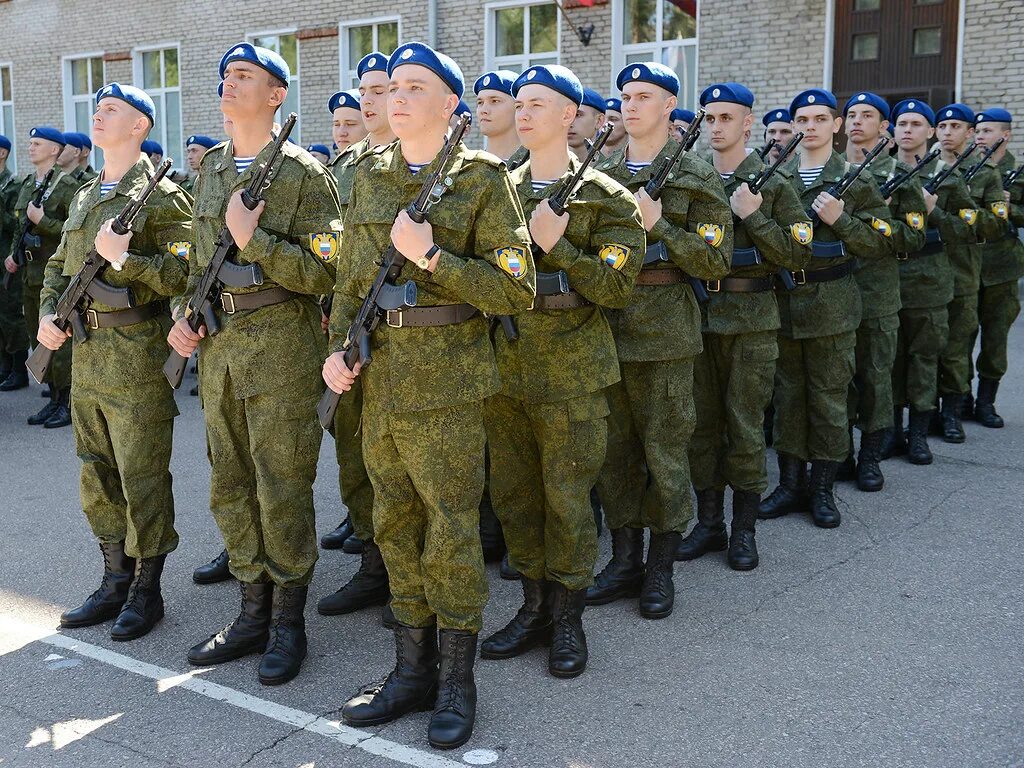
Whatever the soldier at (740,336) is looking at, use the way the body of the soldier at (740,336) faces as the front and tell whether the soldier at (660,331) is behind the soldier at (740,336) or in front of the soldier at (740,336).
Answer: in front

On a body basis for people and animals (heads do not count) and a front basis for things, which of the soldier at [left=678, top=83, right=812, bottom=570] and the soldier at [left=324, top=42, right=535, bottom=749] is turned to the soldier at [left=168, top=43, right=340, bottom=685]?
the soldier at [left=678, top=83, right=812, bottom=570]

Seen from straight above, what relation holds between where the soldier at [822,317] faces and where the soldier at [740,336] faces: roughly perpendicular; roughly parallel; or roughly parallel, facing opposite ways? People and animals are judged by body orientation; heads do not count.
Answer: roughly parallel

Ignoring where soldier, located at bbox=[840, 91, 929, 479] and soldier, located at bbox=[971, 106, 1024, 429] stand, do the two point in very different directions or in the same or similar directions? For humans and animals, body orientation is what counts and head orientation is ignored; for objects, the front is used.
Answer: same or similar directions

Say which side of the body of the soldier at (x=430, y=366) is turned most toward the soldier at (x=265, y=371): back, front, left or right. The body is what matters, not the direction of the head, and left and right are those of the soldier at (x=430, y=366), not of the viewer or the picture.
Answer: right

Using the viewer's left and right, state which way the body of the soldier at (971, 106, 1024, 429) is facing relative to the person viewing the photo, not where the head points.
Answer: facing the viewer and to the left of the viewer

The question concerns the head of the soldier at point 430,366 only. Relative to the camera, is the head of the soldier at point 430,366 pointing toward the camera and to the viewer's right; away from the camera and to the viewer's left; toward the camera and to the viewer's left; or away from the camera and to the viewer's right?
toward the camera and to the viewer's left

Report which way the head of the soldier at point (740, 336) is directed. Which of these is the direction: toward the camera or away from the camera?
toward the camera

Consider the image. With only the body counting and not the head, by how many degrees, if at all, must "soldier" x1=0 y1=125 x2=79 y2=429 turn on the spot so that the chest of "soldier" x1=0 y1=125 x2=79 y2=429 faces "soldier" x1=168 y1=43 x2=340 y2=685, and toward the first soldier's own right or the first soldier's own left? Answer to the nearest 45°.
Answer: approximately 45° to the first soldier's own left

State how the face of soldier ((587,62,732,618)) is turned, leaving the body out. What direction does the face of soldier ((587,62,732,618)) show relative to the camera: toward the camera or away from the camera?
toward the camera

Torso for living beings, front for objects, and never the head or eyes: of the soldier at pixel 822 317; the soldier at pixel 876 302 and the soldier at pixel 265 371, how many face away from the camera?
0

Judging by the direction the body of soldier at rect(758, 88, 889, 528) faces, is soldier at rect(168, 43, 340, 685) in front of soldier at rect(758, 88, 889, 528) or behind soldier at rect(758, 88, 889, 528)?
in front

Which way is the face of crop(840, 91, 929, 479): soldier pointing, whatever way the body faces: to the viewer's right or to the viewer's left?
to the viewer's left

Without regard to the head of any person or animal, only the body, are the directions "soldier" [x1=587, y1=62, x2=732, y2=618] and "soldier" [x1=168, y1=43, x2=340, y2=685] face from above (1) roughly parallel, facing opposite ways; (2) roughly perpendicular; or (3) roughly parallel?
roughly parallel

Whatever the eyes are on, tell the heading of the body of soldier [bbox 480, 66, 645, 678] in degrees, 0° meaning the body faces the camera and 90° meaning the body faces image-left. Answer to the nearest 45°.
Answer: approximately 45°
